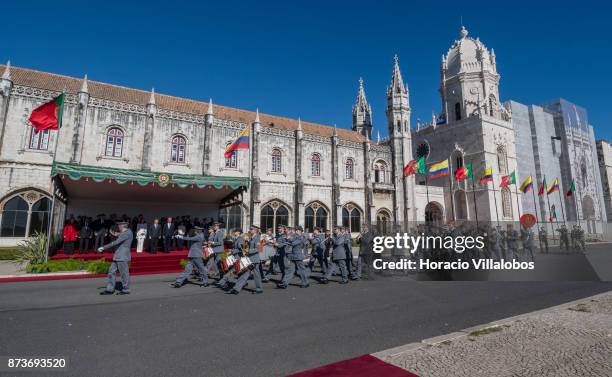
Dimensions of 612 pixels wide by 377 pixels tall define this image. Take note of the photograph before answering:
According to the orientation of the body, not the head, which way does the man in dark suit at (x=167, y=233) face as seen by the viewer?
toward the camera

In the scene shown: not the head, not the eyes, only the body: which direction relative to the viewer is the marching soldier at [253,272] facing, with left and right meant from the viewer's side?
facing to the left of the viewer

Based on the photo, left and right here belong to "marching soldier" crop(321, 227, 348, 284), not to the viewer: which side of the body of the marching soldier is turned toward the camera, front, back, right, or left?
left

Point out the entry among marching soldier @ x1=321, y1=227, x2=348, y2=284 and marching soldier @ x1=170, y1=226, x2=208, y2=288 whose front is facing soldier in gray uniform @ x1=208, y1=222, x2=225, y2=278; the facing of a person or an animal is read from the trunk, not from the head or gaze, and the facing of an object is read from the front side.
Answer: marching soldier @ x1=321, y1=227, x2=348, y2=284

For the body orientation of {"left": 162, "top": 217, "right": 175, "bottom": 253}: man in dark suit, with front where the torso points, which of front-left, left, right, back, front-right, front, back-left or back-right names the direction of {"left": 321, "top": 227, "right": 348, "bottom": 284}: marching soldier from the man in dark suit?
front-left

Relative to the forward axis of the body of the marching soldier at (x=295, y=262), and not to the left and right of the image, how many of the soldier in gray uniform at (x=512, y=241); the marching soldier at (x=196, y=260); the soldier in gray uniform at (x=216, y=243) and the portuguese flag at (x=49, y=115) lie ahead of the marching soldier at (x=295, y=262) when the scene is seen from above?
3

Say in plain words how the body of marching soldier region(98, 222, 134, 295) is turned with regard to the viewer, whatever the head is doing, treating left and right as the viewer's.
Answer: facing to the left of the viewer

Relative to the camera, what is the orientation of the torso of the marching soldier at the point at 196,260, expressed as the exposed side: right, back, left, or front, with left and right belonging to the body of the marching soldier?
left

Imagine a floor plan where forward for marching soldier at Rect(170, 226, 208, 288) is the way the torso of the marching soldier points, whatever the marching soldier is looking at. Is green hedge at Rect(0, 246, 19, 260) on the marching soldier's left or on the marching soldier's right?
on the marching soldier's right

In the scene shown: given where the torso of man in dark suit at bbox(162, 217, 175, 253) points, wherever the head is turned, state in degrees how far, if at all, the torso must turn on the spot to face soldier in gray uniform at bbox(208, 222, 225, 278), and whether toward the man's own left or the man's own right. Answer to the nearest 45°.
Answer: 0° — they already face them

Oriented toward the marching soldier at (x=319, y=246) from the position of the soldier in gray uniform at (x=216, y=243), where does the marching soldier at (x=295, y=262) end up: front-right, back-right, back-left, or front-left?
front-right

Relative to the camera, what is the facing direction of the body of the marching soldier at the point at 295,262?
to the viewer's left

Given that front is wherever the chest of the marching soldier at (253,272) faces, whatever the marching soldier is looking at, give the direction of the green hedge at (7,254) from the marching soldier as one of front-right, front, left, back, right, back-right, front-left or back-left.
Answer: front-right

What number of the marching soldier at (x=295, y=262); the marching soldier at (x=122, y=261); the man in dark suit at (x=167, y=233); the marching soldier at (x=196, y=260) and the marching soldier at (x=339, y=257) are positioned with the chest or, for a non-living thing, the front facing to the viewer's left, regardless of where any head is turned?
4

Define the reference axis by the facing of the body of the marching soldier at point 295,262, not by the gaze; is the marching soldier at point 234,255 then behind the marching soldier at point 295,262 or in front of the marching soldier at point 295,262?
in front

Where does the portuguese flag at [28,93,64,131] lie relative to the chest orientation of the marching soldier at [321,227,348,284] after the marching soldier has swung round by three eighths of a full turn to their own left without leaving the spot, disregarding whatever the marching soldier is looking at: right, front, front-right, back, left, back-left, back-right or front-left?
back-right

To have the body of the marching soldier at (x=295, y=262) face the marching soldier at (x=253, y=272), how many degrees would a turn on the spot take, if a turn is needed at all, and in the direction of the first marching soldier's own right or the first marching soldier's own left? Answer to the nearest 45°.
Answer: approximately 45° to the first marching soldier's own left

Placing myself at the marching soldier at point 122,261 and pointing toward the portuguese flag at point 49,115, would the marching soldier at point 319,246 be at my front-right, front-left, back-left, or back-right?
back-right

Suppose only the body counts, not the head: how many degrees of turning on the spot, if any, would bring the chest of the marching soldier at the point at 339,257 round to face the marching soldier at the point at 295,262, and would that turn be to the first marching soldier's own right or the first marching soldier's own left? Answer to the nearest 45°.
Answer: approximately 45° to the first marching soldier's own left
